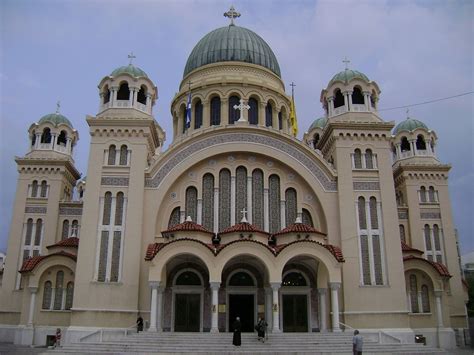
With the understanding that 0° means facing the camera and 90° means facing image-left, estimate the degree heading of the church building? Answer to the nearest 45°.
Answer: approximately 0°
